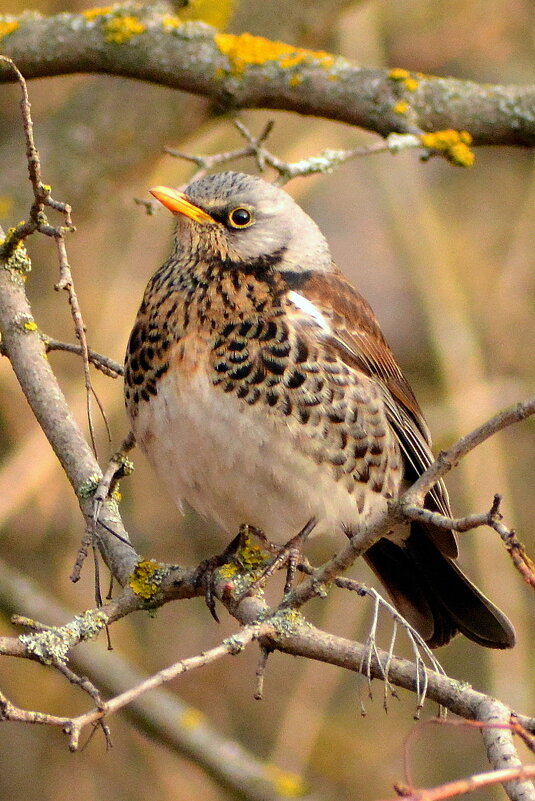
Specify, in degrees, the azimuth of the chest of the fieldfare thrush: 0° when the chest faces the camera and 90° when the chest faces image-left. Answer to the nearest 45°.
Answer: approximately 45°
